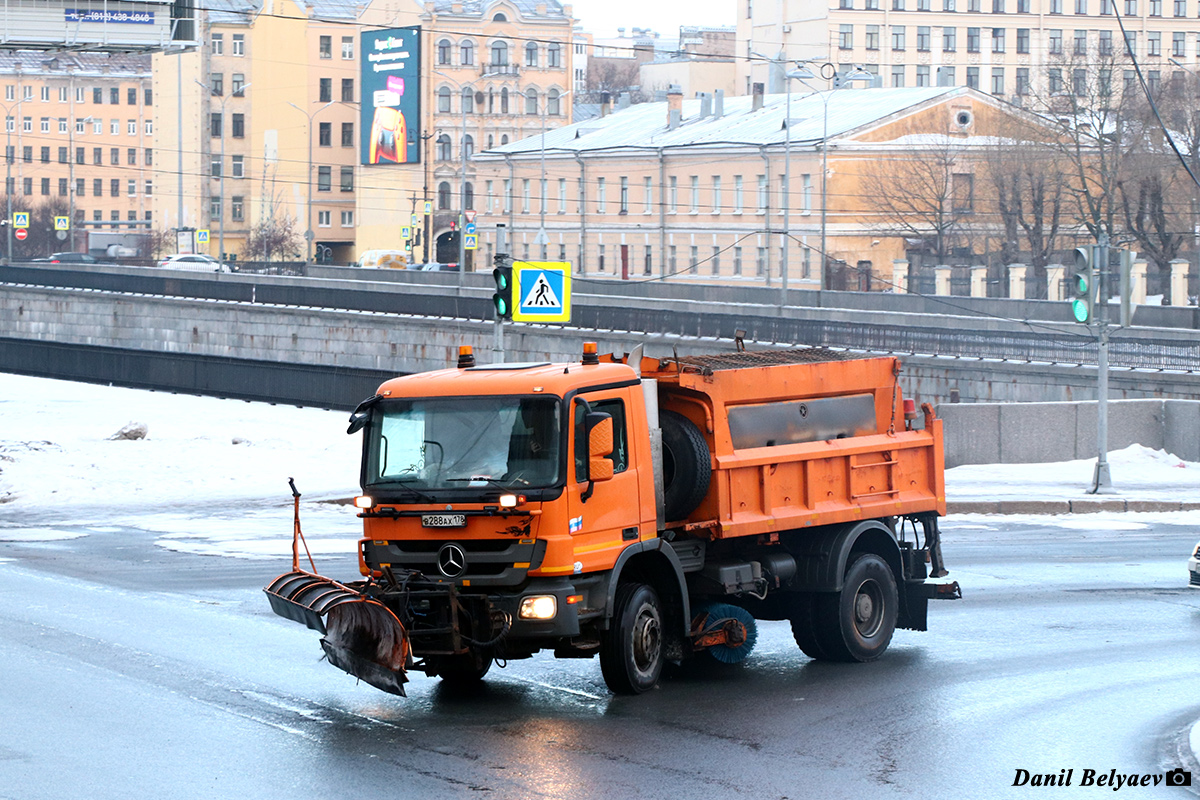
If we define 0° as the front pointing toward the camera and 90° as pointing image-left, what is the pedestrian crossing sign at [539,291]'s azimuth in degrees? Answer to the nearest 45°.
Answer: approximately 0°

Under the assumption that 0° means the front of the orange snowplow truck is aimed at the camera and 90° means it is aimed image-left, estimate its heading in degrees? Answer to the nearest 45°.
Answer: approximately 45°

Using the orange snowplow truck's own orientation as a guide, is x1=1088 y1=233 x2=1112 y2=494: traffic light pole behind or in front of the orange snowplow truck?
behind

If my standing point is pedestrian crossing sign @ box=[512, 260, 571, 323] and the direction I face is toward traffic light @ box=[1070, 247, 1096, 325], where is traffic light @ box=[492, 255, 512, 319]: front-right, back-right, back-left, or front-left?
back-right
